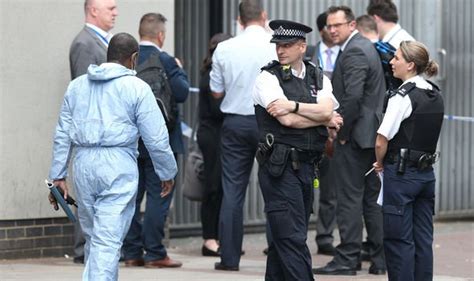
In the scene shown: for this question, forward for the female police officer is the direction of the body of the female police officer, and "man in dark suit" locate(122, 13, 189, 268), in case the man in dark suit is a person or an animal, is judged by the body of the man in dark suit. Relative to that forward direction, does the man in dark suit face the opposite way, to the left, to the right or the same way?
to the right

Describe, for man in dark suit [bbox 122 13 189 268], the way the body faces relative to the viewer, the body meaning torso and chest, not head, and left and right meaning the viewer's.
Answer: facing away from the viewer and to the right of the viewer

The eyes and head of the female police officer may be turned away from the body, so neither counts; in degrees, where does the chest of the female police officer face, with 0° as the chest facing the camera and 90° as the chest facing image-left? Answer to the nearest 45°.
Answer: approximately 135°

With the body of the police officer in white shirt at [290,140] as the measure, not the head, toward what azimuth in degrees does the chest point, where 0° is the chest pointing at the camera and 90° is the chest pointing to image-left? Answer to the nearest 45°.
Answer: approximately 315°
